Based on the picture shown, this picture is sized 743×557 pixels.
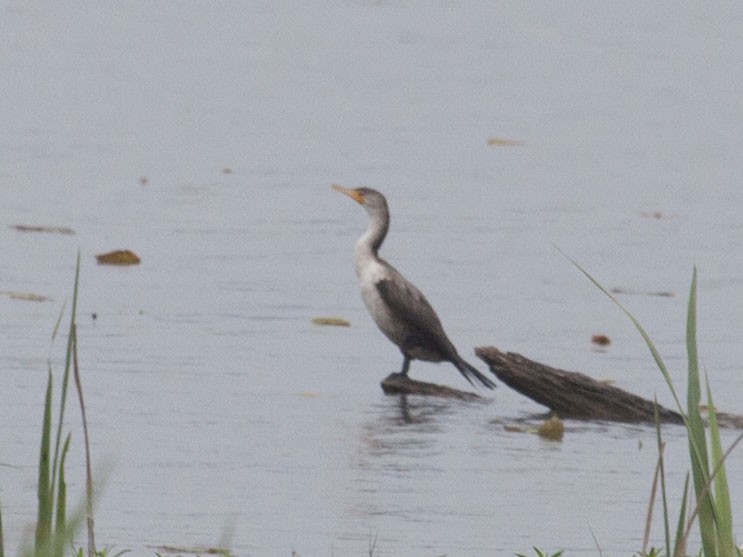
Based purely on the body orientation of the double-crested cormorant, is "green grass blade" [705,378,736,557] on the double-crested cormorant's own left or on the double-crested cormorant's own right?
on the double-crested cormorant's own left

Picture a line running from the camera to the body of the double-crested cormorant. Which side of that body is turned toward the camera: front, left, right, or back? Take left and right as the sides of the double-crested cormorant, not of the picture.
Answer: left

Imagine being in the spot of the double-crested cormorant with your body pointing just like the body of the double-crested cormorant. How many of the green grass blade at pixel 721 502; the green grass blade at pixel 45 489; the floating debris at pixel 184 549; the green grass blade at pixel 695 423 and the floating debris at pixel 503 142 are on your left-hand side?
4

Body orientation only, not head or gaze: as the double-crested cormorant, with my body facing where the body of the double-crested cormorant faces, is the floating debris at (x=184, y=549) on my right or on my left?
on my left

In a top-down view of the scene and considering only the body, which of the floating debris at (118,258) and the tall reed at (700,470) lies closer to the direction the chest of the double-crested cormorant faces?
the floating debris

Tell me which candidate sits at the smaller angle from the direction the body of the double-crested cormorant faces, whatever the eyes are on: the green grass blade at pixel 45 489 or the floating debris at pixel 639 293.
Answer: the green grass blade

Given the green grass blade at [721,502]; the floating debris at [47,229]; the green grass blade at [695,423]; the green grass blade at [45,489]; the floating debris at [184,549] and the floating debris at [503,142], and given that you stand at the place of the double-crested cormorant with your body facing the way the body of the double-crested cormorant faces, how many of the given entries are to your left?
4

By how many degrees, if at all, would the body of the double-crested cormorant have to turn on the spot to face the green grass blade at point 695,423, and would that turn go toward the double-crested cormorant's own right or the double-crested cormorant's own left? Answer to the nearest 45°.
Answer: approximately 90° to the double-crested cormorant's own left

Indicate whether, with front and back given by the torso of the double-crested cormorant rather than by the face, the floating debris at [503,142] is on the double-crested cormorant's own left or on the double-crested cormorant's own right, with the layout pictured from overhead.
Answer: on the double-crested cormorant's own right
